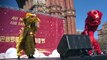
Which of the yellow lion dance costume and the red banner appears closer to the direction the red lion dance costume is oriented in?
the yellow lion dance costume

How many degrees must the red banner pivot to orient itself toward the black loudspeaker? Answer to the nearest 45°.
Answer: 0° — it already faces it

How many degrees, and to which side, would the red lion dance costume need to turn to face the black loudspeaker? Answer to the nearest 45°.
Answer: approximately 45° to its right

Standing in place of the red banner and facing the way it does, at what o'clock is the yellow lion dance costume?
The yellow lion dance costume is roughly at 12 o'clock from the red banner.
